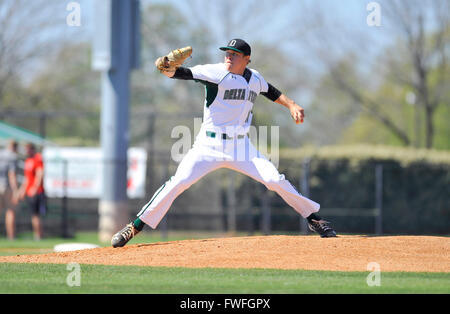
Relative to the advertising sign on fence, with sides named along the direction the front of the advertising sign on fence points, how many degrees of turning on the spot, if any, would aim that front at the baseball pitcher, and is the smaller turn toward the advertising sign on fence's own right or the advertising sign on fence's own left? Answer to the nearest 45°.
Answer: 0° — it already faces them

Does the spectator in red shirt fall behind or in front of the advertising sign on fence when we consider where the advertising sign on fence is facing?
in front

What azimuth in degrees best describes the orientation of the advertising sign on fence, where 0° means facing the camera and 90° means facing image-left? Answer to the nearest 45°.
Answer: approximately 0°
